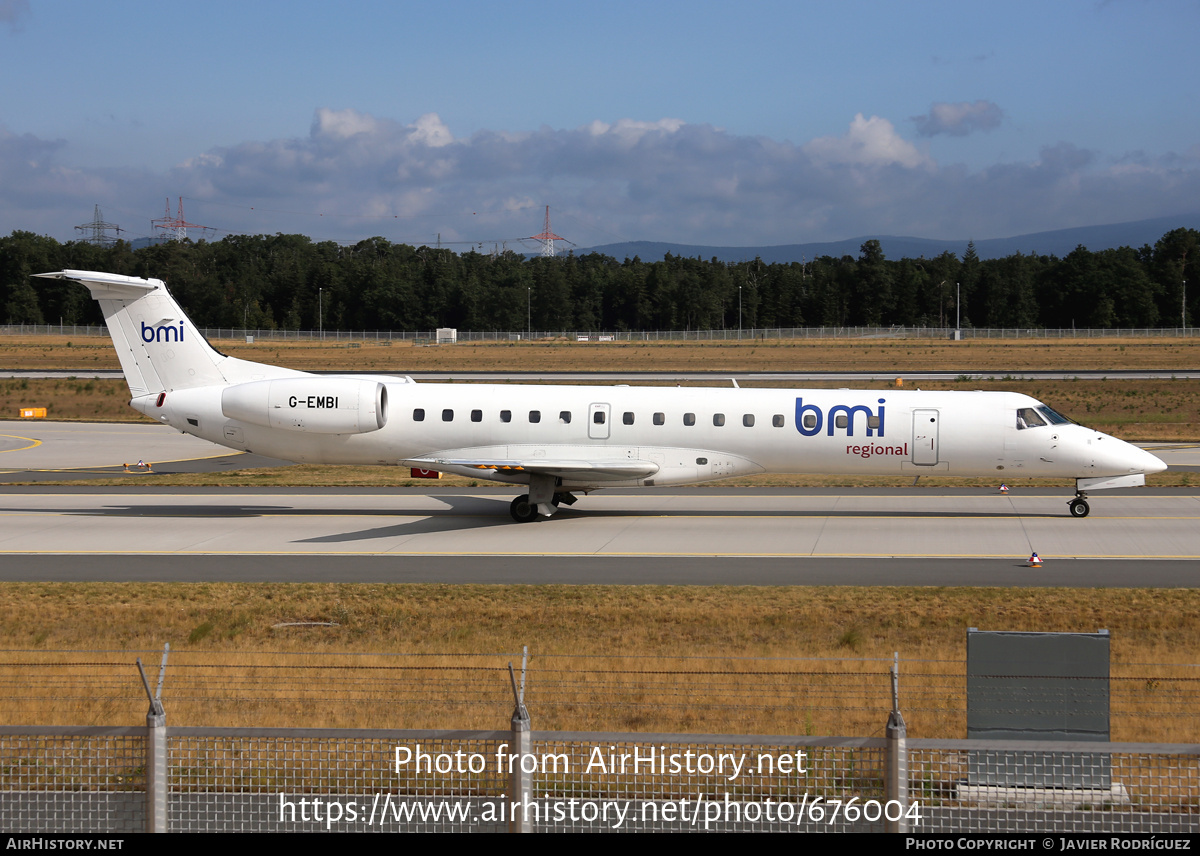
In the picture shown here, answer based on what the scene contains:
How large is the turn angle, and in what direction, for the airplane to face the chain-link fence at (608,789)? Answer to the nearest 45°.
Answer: approximately 90° to its right

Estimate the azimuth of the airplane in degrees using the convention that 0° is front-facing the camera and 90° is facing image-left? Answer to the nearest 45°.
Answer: approximately 270°

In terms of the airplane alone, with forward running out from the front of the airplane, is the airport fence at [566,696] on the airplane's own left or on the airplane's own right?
on the airplane's own right
